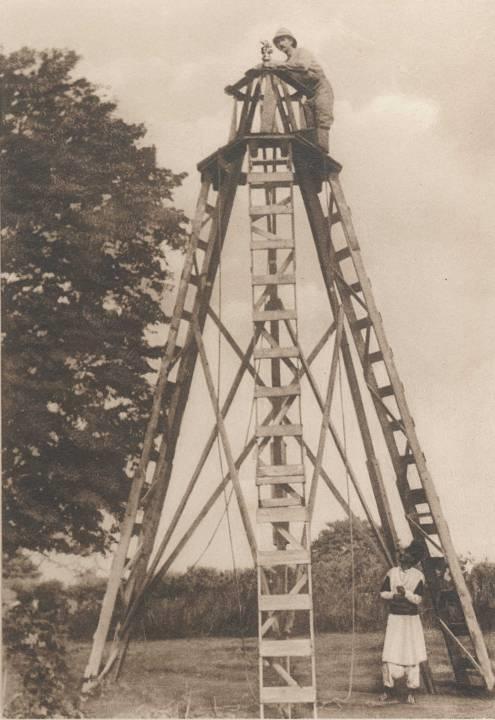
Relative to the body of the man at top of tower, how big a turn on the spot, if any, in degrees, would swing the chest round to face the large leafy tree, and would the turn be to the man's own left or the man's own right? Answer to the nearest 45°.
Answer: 0° — they already face it

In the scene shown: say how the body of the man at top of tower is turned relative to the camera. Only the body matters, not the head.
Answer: to the viewer's left

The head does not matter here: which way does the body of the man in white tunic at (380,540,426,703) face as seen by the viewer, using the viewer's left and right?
facing the viewer

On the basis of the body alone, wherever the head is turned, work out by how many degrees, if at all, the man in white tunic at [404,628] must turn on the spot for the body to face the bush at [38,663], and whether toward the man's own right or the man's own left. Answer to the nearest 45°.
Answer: approximately 90° to the man's own right

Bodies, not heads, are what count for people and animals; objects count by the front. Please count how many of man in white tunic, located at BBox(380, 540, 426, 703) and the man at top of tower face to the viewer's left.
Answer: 1

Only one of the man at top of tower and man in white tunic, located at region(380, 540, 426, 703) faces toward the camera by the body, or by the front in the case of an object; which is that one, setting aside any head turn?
the man in white tunic

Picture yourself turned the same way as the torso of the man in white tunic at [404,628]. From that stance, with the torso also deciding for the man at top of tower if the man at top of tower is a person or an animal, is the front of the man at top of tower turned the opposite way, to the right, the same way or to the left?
to the right
